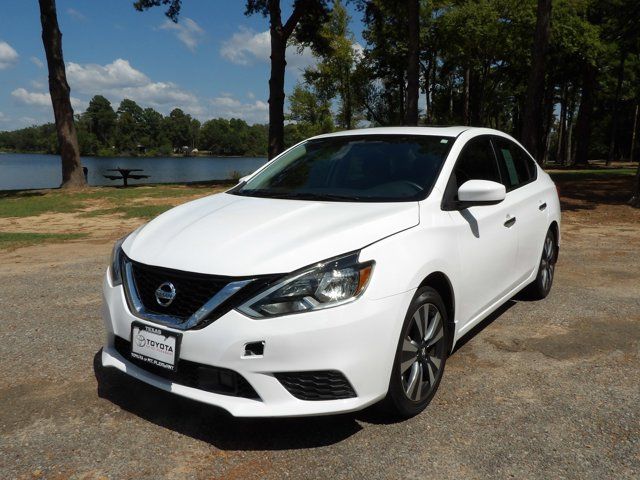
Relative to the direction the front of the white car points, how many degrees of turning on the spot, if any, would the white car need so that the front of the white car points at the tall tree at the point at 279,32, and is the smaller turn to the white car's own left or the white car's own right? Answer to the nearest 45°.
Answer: approximately 135° to the white car's own right

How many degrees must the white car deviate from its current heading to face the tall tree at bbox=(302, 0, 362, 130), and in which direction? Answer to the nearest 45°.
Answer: approximately 135° to its right

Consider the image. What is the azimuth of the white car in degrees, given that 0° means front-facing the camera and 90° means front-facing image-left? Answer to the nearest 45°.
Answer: approximately 45°
